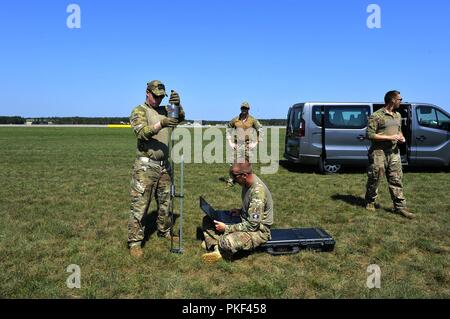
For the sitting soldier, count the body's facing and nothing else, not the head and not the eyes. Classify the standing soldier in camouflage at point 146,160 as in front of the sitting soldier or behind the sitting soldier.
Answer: in front

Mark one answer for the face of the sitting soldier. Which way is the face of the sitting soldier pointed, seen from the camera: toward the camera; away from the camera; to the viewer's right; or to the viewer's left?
to the viewer's left

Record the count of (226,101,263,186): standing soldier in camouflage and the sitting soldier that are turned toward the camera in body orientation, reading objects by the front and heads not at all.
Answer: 1

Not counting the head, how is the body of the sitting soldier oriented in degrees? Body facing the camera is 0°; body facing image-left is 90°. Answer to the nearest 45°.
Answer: approximately 90°

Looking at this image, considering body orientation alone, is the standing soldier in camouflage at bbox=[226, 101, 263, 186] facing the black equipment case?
yes

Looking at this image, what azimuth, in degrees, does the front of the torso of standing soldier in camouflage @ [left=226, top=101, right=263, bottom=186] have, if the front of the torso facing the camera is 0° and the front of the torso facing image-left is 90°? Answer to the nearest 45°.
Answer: approximately 0°
